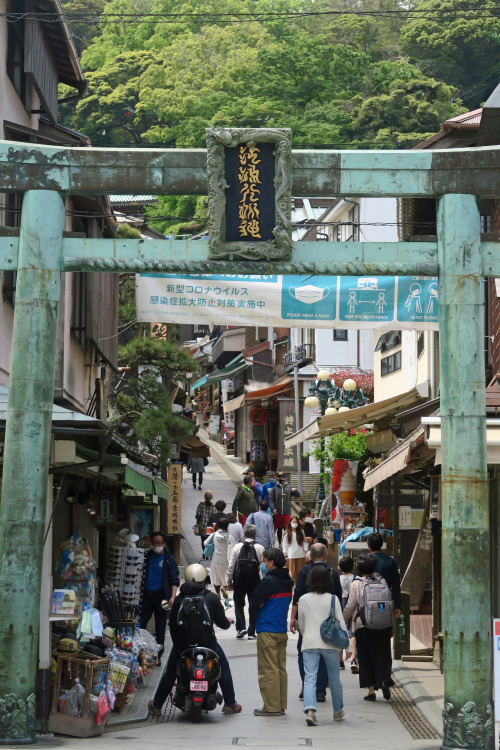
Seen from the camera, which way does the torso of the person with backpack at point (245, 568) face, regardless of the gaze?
away from the camera

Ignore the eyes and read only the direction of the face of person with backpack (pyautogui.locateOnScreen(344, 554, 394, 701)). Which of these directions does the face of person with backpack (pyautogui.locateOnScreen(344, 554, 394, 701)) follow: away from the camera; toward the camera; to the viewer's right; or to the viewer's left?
away from the camera

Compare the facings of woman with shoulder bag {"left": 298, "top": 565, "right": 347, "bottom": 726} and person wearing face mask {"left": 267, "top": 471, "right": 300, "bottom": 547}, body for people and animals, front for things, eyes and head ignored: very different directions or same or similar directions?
very different directions

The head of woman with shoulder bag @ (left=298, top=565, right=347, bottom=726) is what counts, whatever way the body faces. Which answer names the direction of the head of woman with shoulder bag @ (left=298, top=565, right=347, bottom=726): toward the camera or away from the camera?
away from the camera

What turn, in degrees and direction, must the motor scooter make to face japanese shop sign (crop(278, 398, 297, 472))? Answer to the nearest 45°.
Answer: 0° — it already faces it

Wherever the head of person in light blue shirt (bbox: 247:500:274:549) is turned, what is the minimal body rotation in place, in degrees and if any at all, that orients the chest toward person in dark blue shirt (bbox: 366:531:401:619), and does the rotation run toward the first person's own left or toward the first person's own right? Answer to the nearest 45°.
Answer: approximately 180°

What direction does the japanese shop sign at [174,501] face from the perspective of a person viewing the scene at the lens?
facing the viewer

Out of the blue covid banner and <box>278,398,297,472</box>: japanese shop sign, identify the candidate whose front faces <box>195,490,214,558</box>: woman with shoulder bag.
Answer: the japanese shop sign

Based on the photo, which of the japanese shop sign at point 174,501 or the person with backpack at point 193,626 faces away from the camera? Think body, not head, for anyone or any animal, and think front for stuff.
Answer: the person with backpack

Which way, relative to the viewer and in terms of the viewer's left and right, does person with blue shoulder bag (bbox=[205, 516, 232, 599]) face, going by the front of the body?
facing away from the viewer

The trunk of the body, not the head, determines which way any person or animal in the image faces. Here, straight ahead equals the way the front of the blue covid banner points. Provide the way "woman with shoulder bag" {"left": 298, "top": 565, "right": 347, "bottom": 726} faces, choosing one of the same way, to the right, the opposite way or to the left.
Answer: the opposite way

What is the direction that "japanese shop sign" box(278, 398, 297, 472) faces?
toward the camera

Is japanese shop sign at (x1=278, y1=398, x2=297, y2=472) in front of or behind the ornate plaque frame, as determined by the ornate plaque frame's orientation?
behind

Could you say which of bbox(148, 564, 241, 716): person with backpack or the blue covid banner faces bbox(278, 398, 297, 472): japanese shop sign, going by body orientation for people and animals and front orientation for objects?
the person with backpack

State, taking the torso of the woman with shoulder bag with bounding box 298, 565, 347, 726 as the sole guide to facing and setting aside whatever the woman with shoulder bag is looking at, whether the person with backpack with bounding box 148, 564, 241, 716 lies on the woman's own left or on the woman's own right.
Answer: on the woman's own left
